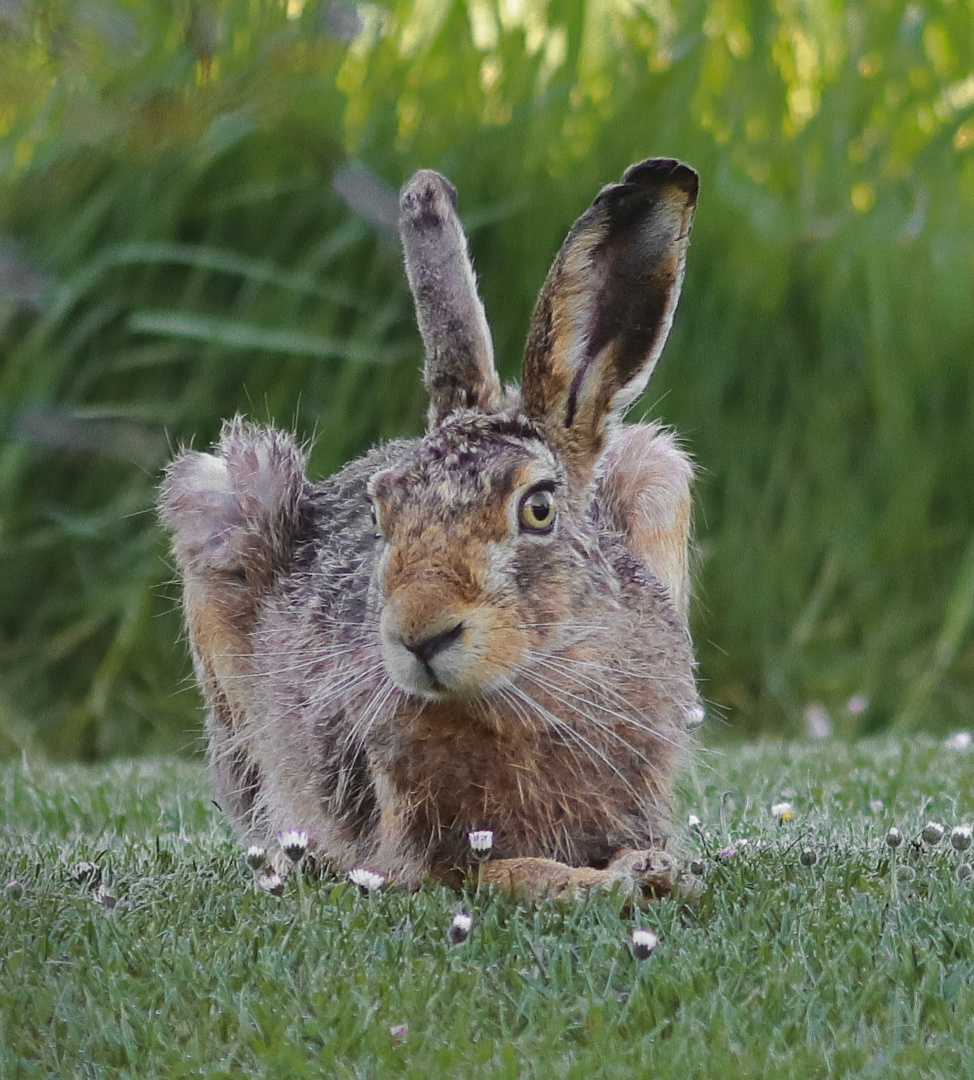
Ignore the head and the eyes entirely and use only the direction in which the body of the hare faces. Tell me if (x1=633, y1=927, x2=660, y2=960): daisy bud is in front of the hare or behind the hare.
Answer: in front

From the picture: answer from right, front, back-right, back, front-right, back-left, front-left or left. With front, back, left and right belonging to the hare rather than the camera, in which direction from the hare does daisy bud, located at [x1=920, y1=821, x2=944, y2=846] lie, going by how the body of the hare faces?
left

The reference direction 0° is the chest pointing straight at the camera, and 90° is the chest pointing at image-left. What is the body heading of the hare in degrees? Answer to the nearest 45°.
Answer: approximately 0°

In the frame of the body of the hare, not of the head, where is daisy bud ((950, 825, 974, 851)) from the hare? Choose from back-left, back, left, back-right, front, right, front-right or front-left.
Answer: left

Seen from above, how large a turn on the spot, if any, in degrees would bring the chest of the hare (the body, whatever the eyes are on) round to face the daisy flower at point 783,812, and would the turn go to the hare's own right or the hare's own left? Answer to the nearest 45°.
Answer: approximately 135° to the hare's own left
